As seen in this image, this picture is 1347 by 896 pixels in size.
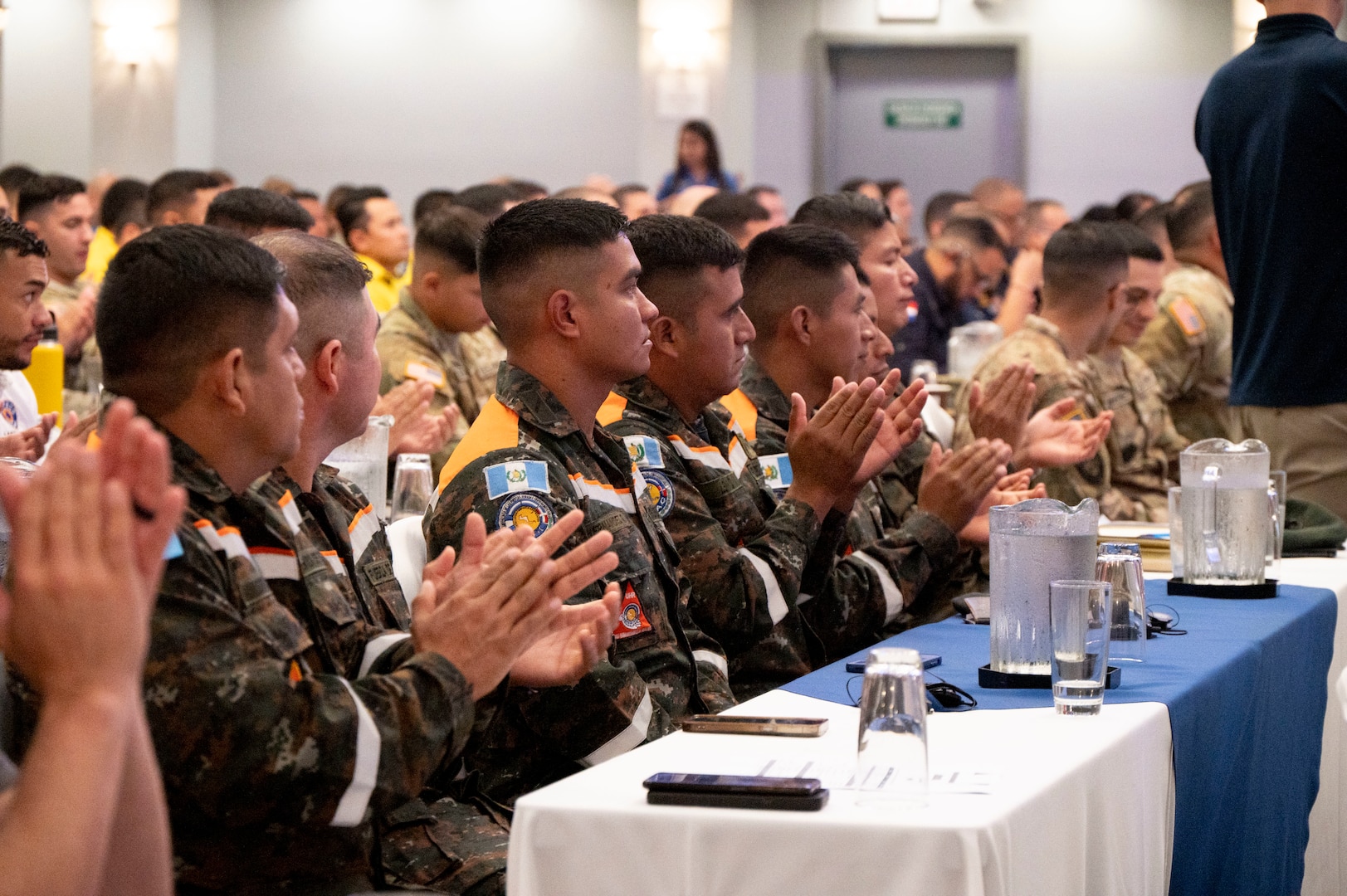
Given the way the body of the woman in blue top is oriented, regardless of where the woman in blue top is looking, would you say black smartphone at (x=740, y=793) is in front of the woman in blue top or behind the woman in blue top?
in front

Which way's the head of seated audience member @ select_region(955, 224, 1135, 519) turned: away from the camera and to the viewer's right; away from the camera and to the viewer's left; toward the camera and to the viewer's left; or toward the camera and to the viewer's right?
away from the camera and to the viewer's right

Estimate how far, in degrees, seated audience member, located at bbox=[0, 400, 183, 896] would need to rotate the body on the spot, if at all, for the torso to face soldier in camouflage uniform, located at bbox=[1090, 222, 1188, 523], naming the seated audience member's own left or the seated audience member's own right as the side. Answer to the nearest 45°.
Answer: approximately 45° to the seated audience member's own left

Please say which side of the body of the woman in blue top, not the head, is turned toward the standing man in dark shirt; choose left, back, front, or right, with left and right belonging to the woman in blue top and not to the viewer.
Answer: front

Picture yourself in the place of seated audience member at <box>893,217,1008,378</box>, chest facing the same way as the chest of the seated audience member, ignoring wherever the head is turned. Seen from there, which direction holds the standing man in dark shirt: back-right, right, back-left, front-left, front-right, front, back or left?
front-right

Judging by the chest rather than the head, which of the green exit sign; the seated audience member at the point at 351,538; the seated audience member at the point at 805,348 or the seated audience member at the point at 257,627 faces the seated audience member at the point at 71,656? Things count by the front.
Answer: the green exit sign

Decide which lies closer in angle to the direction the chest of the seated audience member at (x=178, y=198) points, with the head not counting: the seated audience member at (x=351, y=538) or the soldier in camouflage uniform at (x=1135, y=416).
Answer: the soldier in camouflage uniform

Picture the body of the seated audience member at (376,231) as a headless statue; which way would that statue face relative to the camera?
to the viewer's right

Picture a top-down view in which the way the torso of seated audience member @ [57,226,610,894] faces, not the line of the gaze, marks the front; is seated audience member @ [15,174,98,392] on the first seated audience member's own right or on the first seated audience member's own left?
on the first seated audience member's own left

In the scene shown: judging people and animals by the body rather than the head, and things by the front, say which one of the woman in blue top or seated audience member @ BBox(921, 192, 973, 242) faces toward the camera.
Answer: the woman in blue top

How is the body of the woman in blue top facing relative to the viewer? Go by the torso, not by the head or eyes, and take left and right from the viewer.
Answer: facing the viewer

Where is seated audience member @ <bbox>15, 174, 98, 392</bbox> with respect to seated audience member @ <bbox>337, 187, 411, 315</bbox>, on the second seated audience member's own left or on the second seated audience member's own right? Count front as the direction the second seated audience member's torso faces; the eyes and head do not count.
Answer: on the second seated audience member's own right

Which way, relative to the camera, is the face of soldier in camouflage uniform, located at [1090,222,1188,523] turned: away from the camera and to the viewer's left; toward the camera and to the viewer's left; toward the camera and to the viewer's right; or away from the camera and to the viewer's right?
toward the camera and to the viewer's left

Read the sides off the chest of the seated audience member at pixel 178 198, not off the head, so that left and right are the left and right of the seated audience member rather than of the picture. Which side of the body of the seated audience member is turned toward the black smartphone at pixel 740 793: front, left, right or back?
right
